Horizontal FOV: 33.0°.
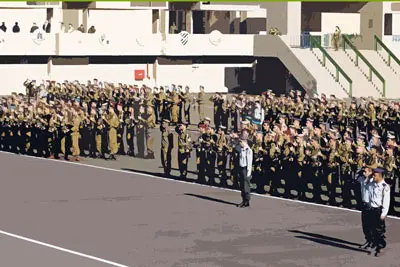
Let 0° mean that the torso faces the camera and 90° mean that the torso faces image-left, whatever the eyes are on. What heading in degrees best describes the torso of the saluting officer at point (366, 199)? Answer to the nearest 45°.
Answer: approximately 45°

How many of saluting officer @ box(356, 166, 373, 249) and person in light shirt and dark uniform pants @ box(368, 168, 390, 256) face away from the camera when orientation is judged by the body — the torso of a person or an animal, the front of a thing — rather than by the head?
0
